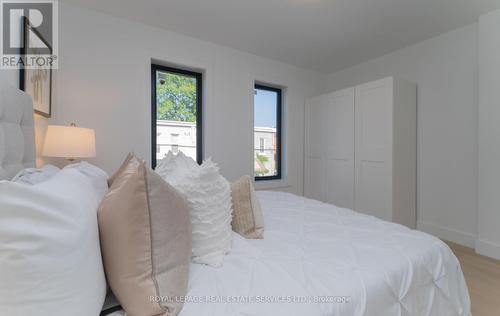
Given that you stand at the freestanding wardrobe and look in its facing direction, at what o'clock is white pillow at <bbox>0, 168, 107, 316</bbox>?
The white pillow is roughly at 11 o'clock from the freestanding wardrobe.

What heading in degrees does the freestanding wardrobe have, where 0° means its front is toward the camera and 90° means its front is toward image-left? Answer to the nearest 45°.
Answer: approximately 45°

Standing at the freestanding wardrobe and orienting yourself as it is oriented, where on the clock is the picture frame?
The picture frame is roughly at 12 o'clock from the freestanding wardrobe.

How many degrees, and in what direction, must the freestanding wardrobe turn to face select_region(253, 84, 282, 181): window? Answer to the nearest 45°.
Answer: approximately 45° to its right

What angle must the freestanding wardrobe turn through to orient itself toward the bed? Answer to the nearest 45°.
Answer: approximately 45° to its left
